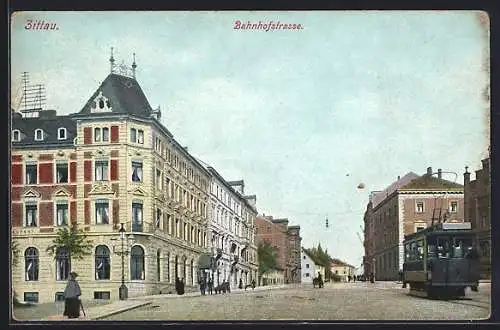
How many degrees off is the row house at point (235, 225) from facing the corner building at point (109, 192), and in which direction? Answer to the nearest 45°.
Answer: approximately 135° to its right

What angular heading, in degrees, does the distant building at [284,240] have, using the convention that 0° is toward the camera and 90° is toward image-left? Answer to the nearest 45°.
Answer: approximately 315°

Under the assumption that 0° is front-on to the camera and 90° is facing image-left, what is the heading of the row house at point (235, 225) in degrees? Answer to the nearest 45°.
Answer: approximately 315°
